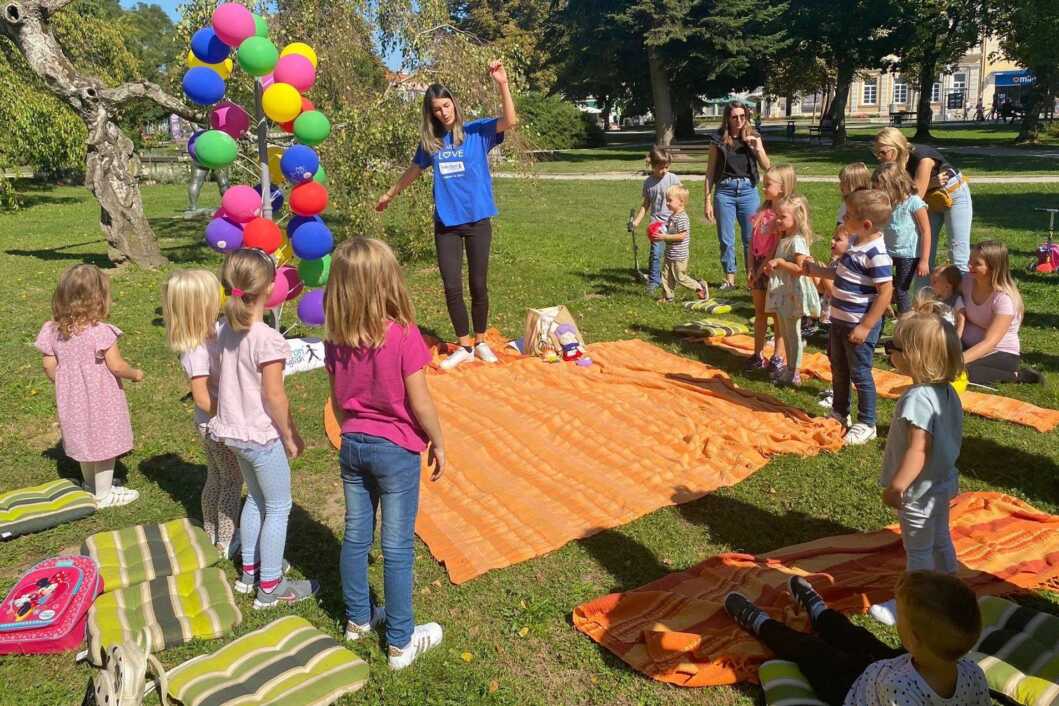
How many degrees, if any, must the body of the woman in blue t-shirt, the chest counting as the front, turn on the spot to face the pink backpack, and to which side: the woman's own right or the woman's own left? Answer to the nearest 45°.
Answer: approximately 45° to the woman's own right

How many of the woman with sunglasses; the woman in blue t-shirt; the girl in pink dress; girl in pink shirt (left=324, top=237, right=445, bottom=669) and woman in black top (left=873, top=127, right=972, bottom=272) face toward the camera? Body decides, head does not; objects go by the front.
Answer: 2

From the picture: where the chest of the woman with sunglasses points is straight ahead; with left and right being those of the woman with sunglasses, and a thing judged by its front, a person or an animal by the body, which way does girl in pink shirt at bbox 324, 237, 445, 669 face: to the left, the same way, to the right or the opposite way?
the opposite way

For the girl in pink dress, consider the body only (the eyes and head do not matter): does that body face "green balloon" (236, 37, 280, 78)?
yes

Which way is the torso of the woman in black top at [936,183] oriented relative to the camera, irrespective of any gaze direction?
to the viewer's left

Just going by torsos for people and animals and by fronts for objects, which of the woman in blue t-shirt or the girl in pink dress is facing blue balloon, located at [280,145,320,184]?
the girl in pink dress

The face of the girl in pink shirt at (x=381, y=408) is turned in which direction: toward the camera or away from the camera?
away from the camera

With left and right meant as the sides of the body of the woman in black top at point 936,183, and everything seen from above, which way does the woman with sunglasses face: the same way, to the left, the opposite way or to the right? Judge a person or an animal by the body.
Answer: to the left

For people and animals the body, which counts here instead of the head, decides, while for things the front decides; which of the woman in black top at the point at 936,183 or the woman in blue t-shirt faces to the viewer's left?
the woman in black top

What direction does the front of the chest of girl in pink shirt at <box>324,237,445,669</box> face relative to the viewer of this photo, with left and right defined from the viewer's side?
facing away from the viewer and to the right of the viewer

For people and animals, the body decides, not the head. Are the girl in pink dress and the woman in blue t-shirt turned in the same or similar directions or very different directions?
very different directions

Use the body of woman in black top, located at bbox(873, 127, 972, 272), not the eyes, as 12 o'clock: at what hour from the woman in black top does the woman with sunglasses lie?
The woman with sunglasses is roughly at 1 o'clock from the woman in black top.
